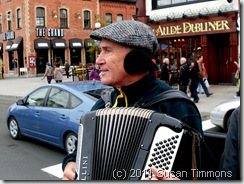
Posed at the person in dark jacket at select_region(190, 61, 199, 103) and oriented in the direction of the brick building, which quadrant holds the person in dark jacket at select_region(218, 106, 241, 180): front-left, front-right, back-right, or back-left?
back-left

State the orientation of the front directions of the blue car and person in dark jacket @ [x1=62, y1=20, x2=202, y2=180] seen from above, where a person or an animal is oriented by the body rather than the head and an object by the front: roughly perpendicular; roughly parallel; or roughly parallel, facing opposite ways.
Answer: roughly perpendicular

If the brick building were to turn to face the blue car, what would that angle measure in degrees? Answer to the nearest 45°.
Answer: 0° — it already faces it

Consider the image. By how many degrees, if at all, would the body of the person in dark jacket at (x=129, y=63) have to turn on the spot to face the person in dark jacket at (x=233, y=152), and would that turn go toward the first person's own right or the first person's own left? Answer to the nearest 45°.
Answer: approximately 90° to the first person's own left

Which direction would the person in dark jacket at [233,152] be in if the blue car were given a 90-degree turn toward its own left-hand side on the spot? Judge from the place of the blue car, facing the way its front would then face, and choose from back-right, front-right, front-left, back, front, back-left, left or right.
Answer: front-left

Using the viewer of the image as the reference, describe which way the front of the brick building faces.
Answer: facing the viewer

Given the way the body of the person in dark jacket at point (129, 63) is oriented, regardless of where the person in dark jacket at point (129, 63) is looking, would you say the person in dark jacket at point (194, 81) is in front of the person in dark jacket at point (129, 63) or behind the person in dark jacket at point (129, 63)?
behind

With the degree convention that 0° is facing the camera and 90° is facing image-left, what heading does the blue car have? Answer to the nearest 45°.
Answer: approximately 135°

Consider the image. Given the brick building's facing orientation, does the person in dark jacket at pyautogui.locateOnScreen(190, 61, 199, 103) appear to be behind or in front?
in front

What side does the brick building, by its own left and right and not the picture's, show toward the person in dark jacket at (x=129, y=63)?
front
